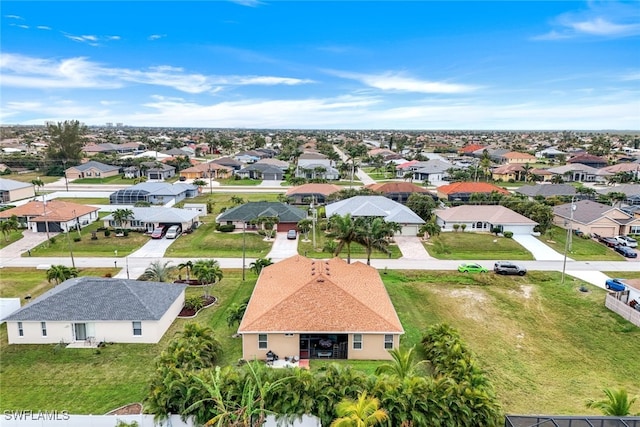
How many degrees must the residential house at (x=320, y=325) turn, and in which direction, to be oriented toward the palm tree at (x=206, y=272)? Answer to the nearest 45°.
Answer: approximately 45° to its left

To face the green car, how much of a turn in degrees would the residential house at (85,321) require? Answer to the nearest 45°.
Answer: approximately 90° to its right

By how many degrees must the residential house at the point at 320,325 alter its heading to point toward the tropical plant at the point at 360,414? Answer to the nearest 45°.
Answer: approximately 180°

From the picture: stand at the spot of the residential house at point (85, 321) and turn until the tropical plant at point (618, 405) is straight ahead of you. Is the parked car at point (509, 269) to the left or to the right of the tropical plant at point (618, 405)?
left

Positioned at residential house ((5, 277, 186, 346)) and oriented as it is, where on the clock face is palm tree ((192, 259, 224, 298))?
The palm tree is roughly at 2 o'clock from the residential house.

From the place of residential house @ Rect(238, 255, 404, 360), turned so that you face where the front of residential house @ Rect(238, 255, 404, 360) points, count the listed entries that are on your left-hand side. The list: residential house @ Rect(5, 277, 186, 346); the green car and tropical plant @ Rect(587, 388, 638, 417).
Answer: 1

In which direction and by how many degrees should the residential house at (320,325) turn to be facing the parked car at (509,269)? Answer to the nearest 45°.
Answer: approximately 45° to its right

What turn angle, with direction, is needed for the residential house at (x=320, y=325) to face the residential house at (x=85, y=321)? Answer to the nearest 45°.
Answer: approximately 90° to its left

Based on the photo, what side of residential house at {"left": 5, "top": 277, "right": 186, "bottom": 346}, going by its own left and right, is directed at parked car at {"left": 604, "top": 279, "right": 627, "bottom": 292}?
right

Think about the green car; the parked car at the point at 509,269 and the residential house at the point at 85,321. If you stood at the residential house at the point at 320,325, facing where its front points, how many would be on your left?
1

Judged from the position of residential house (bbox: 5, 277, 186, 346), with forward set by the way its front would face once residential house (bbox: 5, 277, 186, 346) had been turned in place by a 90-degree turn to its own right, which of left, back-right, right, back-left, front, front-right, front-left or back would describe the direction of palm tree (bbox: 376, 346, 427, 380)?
front-right

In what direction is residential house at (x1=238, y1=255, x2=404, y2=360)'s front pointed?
away from the camera

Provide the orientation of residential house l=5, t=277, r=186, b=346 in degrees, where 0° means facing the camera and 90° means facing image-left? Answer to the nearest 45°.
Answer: approximately 180°

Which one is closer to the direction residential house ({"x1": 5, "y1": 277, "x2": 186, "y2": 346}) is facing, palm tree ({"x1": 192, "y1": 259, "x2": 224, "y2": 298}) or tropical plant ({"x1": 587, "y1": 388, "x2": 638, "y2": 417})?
the palm tree
